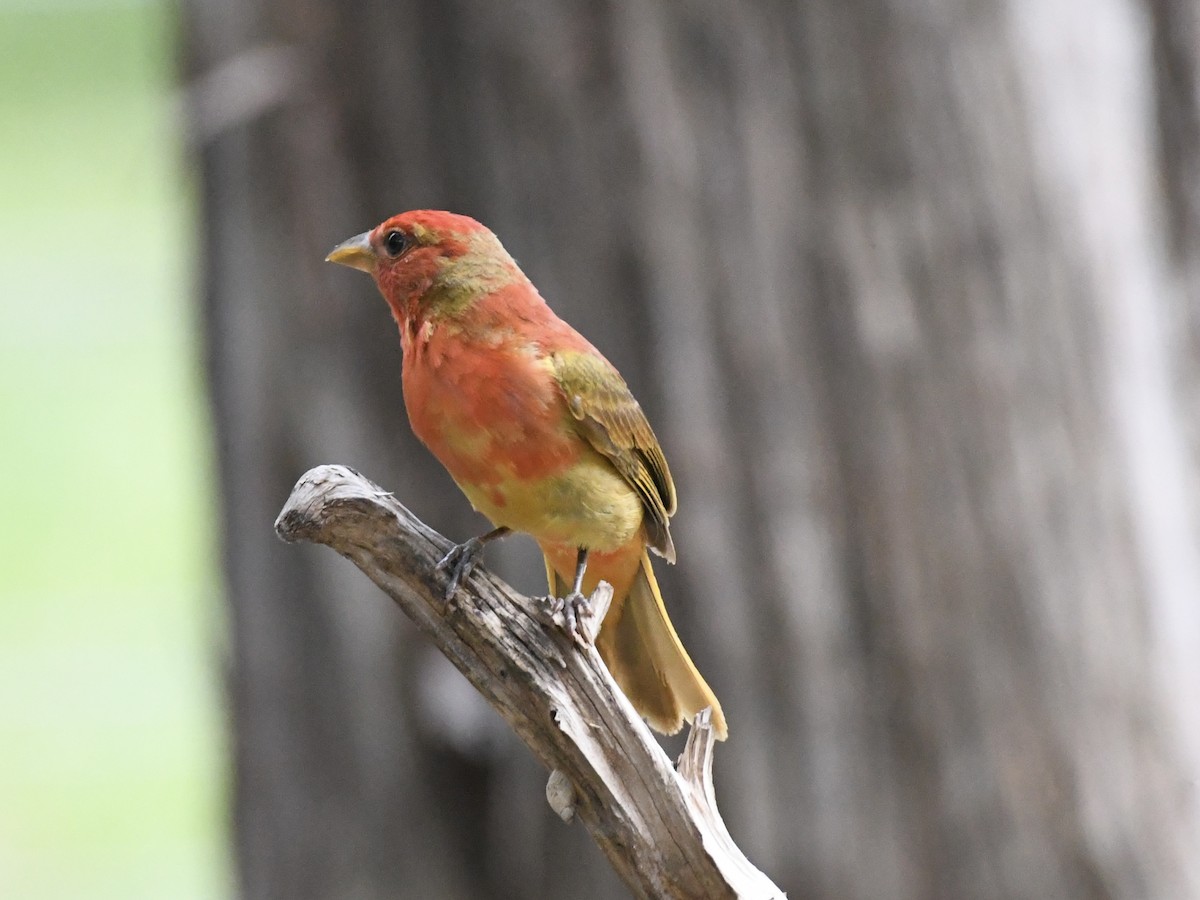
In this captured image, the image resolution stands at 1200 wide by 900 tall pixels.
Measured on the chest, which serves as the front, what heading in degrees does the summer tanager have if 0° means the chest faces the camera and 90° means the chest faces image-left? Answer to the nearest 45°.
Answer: approximately 45°
